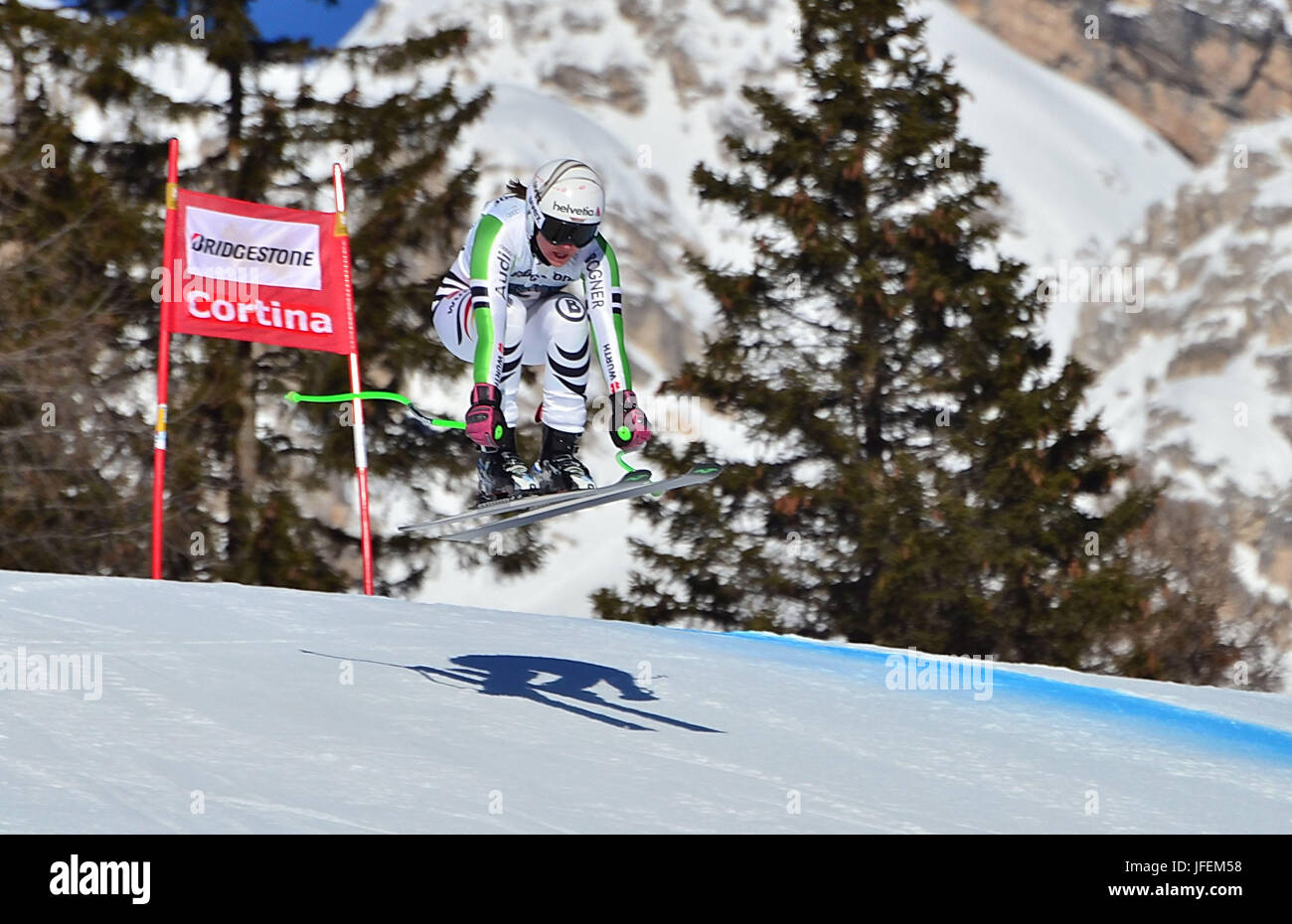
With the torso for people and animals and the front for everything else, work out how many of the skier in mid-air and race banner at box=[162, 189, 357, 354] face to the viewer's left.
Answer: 0

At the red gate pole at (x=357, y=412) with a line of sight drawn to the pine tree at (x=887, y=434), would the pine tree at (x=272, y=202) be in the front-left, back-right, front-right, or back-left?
front-left

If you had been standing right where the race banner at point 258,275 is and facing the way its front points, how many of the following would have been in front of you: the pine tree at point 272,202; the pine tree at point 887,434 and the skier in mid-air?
1

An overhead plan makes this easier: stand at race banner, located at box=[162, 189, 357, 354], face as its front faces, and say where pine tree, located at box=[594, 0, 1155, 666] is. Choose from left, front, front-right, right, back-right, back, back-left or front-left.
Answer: back-left

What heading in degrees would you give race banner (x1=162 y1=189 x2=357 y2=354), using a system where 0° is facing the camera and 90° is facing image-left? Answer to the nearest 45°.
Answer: approximately 0°

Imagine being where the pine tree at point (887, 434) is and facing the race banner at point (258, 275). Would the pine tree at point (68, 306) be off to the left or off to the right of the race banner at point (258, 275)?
right

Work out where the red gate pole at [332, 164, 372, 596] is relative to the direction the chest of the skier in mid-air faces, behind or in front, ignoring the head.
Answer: behind

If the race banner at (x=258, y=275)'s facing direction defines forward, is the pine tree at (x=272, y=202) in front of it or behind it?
behind

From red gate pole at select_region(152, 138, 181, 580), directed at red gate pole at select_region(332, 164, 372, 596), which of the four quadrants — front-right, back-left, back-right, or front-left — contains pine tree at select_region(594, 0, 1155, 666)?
front-left
